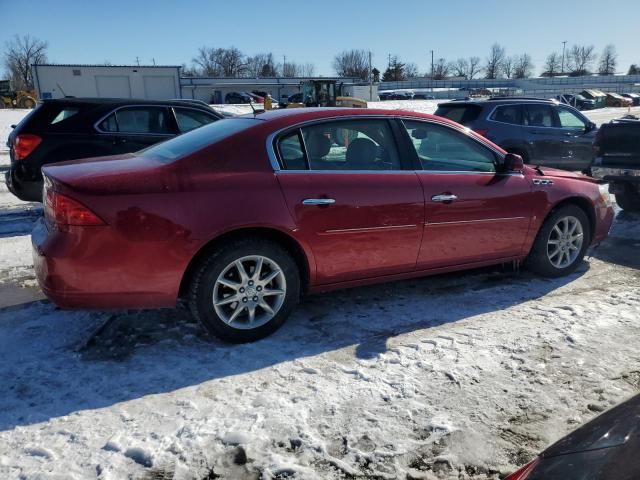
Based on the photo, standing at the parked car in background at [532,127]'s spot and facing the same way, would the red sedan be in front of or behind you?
behind

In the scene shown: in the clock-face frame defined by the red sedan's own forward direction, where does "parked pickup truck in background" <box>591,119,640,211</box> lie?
The parked pickup truck in background is roughly at 12 o'clock from the red sedan.

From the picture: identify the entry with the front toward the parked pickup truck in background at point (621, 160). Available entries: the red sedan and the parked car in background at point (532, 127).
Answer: the red sedan

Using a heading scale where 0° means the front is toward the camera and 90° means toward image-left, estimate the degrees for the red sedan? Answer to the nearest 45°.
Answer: approximately 225°

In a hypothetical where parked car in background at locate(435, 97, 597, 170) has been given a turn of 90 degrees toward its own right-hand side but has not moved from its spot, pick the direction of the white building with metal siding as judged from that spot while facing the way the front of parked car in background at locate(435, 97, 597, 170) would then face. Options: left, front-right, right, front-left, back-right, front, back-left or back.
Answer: back

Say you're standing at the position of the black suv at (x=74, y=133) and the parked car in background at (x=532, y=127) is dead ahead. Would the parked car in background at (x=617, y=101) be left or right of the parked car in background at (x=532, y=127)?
left

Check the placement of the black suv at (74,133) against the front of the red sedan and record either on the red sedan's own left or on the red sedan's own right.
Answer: on the red sedan's own left

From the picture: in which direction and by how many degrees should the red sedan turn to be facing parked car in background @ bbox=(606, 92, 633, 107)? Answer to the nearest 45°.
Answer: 0° — it already faces it

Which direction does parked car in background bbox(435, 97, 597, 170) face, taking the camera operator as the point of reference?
facing away from the viewer and to the right of the viewer

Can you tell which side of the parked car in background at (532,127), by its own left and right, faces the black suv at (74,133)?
back
